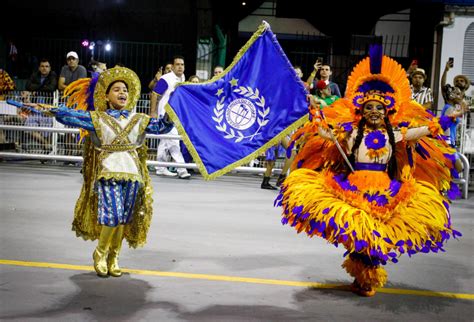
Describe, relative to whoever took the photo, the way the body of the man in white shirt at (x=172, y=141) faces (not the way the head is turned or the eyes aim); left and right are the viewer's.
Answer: facing the viewer and to the right of the viewer

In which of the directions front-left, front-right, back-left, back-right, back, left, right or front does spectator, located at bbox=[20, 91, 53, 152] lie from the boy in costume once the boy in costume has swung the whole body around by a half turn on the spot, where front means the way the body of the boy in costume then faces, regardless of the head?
front

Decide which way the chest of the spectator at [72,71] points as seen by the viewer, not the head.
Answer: toward the camera

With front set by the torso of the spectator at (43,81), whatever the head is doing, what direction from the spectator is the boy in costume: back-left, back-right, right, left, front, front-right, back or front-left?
front

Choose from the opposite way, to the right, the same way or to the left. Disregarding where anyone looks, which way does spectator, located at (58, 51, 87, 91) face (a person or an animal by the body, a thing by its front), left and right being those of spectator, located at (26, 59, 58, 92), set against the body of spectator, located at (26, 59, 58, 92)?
the same way

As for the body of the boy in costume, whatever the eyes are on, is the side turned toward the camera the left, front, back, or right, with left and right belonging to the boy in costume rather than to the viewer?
front

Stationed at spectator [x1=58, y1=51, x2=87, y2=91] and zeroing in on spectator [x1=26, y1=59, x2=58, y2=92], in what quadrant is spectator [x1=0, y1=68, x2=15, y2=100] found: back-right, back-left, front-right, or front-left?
front-left

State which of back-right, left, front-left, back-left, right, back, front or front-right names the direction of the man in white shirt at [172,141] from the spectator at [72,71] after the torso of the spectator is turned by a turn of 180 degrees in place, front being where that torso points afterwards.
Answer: back-right

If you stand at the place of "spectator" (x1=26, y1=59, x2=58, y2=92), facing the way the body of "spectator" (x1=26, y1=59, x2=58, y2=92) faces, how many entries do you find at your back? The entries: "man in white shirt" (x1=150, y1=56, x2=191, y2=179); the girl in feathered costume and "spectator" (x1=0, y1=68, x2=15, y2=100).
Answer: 0

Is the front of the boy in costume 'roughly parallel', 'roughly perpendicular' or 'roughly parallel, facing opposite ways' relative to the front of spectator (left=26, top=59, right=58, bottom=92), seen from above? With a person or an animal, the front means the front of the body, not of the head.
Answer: roughly parallel

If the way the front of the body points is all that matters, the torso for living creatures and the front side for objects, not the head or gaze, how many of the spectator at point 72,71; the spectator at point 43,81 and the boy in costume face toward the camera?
3

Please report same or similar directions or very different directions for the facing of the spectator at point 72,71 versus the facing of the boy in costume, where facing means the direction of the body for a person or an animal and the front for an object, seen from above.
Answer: same or similar directions

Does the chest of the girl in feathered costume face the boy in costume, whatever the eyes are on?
no

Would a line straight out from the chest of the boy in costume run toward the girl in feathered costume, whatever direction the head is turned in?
no
